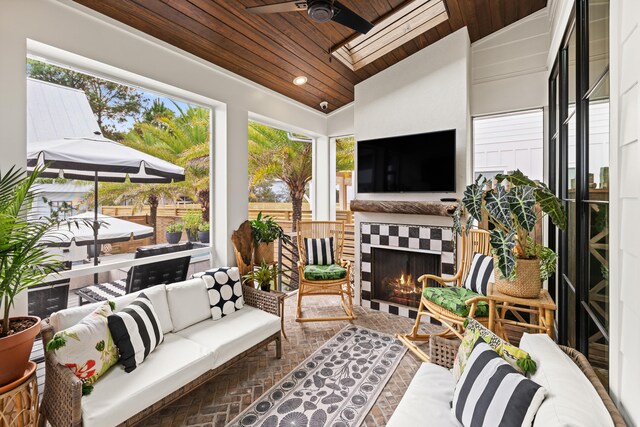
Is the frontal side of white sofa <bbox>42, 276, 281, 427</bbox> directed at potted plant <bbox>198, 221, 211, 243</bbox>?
no

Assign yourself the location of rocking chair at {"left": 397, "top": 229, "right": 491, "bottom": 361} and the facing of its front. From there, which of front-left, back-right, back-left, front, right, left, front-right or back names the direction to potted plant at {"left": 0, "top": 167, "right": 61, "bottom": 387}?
front

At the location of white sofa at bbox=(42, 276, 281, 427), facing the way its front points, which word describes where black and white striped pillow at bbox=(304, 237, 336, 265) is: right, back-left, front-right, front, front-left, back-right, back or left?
left

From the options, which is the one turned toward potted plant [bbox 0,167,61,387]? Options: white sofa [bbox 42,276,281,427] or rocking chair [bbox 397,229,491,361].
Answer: the rocking chair

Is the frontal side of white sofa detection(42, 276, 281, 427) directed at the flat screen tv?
no

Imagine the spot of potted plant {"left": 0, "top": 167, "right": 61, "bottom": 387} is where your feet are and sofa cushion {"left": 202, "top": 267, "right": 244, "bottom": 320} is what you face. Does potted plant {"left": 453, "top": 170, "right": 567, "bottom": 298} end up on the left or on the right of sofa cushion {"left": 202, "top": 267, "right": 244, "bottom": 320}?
right

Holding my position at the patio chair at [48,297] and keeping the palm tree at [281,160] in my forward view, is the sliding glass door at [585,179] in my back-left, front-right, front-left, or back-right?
front-right

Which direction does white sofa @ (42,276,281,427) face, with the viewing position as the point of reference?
facing the viewer and to the right of the viewer

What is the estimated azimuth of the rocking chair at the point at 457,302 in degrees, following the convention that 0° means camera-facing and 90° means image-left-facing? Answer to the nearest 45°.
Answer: approximately 45°

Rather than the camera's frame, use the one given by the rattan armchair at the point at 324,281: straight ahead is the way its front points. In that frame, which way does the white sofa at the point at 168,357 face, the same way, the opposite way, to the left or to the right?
to the left

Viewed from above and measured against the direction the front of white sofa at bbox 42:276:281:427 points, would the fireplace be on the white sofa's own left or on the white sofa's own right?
on the white sofa's own left

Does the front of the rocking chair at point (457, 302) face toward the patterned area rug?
yes

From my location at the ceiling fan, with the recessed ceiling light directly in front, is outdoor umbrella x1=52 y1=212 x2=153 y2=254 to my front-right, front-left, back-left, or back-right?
front-left

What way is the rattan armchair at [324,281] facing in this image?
toward the camera

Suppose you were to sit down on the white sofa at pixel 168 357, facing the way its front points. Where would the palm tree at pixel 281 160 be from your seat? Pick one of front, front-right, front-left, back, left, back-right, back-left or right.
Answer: left

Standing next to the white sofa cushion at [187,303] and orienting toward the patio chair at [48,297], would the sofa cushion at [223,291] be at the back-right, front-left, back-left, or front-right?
back-right

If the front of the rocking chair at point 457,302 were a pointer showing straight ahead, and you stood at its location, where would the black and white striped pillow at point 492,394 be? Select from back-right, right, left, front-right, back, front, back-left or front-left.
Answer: front-left

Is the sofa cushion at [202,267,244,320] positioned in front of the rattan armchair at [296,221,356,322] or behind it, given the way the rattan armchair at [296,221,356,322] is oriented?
in front

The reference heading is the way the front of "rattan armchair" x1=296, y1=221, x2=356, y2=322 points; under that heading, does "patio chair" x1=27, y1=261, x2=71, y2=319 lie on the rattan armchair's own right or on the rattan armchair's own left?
on the rattan armchair's own right

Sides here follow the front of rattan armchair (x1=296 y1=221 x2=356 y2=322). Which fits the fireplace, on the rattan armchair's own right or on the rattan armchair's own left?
on the rattan armchair's own left

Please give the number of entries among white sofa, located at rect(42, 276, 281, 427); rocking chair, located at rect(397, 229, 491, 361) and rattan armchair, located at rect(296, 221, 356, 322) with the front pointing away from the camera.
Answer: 0
